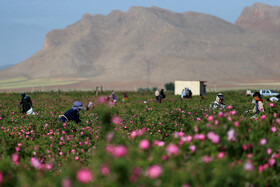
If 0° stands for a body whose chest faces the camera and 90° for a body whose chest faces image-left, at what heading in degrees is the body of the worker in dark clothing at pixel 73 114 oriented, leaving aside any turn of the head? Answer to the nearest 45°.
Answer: approximately 270°
